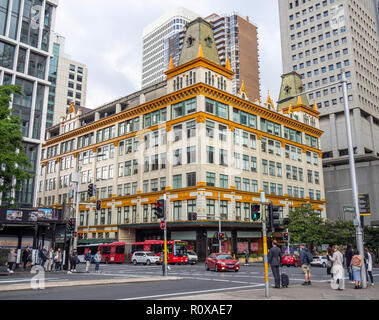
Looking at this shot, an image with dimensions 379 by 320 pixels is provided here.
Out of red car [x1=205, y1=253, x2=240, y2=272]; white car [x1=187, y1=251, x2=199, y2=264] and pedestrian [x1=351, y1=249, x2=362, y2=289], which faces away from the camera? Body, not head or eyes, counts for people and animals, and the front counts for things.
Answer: the pedestrian

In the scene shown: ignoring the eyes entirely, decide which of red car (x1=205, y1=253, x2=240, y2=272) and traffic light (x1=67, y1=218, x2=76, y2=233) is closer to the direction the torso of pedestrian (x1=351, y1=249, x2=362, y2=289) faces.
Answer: the red car

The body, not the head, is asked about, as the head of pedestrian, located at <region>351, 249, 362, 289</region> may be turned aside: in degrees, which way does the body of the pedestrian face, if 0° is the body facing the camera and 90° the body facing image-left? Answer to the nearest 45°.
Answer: approximately 180°

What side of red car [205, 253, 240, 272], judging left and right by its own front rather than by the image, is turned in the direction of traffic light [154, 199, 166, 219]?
right

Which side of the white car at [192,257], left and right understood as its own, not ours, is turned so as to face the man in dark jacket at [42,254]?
right

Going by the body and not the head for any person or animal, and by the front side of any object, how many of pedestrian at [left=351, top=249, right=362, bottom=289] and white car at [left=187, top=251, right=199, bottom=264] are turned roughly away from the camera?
1

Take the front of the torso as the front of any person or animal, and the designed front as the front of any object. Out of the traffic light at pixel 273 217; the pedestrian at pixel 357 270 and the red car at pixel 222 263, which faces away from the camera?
the pedestrian
